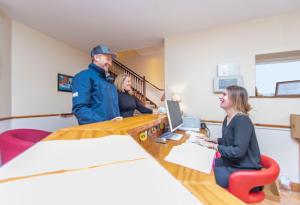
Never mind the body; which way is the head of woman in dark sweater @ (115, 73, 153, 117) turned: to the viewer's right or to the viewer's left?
to the viewer's right

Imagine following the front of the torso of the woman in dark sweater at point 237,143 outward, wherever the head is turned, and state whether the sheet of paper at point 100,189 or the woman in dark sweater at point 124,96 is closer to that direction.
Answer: the woman in dark sweater

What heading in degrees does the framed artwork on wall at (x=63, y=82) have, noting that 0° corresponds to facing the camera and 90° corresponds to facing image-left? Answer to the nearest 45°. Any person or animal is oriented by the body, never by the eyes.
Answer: approximately 315°

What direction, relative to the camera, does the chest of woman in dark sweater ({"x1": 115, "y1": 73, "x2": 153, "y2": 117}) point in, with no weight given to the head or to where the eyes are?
to the viewer's right

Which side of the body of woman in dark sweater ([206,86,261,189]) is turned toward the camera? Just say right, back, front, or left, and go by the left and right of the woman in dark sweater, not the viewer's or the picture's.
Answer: left

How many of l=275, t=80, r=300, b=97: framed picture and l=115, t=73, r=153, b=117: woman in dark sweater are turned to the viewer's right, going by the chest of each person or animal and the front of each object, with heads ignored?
1

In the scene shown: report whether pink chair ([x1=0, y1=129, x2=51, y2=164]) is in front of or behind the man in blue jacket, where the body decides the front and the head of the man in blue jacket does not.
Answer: behind

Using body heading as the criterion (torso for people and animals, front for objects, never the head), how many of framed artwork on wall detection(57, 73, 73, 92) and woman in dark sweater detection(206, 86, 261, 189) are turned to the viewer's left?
1
